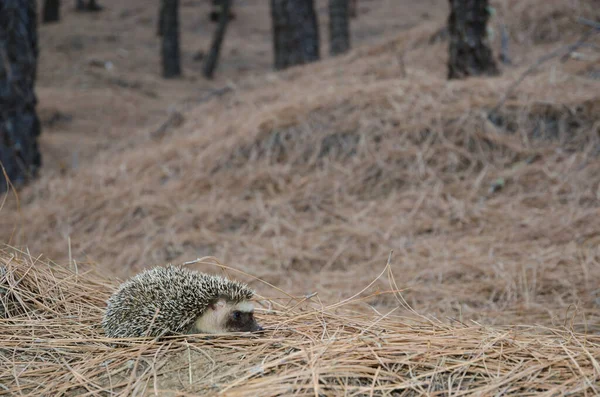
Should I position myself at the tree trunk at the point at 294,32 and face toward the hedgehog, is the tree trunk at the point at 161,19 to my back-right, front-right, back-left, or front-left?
back-right

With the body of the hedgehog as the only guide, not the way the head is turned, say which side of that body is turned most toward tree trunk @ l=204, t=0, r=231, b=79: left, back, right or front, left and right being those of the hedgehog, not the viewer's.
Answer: left

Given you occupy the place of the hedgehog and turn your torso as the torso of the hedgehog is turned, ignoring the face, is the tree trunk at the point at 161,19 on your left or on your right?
on your left

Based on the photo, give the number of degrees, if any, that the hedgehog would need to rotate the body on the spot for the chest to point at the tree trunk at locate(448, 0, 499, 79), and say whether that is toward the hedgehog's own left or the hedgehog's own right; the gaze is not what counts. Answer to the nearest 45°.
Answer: approximately 45° to the hedgehog's own left

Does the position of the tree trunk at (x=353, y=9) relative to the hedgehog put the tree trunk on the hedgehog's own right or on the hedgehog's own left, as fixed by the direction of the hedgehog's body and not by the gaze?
on the hedgehog's own left

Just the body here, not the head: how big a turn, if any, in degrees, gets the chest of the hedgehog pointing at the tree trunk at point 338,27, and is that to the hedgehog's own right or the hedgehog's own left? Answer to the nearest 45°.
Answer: approximately 90° to the hedgehog's own left

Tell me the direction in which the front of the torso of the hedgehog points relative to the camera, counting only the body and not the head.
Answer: to the viewer's right

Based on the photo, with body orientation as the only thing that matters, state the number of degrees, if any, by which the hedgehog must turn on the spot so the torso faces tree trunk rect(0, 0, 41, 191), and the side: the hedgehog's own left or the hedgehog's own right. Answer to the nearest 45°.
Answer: approximately 90° to the hedgehog's own left

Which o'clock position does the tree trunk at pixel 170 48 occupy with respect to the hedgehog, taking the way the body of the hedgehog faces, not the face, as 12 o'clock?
The tree trunk is roughly at 9 o'clock from the hedgehog.

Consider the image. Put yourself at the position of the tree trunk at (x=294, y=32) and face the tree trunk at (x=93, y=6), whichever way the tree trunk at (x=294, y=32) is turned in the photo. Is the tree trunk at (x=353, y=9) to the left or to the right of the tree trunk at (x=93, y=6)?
right
